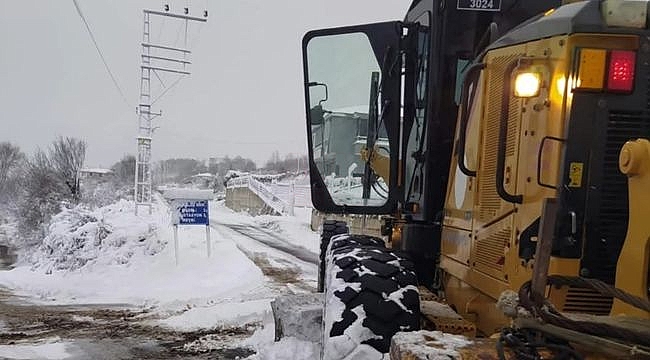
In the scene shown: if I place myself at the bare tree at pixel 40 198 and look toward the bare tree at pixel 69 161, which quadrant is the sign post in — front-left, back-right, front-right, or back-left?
back-right

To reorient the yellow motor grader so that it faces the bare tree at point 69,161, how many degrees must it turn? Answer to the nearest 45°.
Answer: approximately 45° to its left

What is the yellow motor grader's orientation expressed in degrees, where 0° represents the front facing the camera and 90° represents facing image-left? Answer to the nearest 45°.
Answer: approximately 180°
